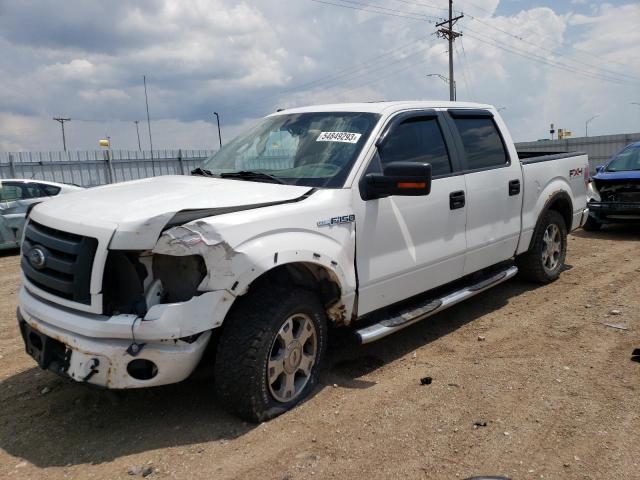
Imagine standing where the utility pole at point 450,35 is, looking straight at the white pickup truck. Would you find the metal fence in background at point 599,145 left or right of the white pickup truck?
left

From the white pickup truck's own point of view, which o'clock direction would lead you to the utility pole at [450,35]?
The utility pole is roughly at 5 o'clock from the white pickup truck.

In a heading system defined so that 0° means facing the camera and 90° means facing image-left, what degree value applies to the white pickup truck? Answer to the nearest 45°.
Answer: approximately 45°

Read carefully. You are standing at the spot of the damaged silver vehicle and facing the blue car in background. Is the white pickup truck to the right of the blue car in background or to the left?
right

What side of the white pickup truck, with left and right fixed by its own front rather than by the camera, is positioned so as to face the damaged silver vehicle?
right

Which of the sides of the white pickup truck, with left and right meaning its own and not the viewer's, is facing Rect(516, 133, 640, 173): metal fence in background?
back

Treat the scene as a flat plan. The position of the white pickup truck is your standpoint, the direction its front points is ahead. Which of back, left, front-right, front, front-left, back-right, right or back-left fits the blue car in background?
back
